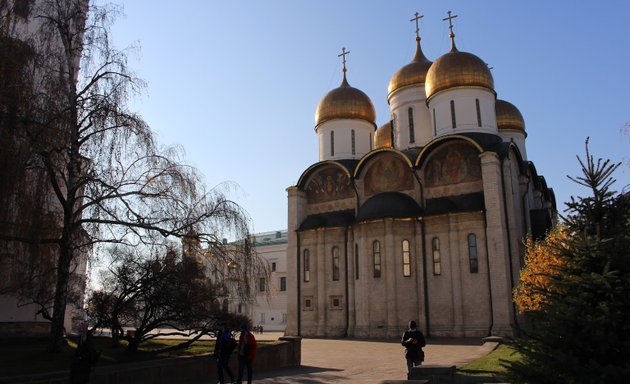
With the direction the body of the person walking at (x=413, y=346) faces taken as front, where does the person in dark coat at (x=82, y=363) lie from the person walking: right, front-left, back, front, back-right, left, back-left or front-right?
front-right

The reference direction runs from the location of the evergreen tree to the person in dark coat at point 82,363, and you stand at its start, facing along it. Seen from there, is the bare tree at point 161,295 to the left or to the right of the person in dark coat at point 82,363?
right

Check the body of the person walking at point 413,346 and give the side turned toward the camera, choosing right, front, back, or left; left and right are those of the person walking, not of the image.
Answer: front

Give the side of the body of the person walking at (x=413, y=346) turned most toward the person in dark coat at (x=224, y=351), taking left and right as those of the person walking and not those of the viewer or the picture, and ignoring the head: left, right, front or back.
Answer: right

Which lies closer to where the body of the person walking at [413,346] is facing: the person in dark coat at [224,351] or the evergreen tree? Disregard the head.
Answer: the evergreen tree

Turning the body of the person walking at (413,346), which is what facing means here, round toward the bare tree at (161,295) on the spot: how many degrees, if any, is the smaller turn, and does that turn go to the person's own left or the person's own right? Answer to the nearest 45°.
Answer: approximately 90° to the person's own right

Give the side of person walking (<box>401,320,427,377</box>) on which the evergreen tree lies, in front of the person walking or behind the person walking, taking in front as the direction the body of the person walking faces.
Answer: in front
